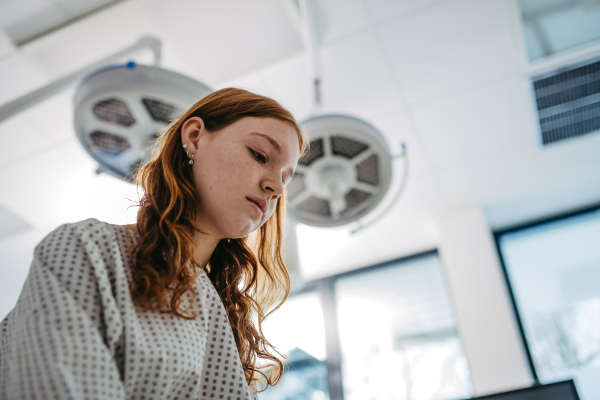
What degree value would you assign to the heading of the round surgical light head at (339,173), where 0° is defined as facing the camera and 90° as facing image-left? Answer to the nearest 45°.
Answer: approximately 0°

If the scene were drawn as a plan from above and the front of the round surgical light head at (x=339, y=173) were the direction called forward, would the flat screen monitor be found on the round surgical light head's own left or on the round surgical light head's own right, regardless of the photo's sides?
on the round surgical light head's own left

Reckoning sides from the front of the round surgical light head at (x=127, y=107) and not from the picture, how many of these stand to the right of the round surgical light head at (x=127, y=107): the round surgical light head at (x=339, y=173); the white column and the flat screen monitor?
0

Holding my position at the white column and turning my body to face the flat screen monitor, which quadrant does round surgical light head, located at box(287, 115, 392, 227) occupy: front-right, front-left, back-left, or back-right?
front-right

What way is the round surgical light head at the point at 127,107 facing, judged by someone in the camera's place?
facing the viewer

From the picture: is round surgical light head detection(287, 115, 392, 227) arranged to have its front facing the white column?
no

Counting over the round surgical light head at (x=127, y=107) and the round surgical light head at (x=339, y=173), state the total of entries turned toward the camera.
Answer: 2

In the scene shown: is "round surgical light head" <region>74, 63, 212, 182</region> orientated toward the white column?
no

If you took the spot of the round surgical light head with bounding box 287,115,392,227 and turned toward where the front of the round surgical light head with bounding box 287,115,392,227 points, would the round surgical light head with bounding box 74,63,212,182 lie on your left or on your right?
on your right

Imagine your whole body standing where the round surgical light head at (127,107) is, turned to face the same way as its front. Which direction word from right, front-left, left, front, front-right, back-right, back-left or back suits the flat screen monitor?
left

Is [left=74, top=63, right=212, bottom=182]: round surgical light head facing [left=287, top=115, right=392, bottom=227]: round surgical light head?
no
